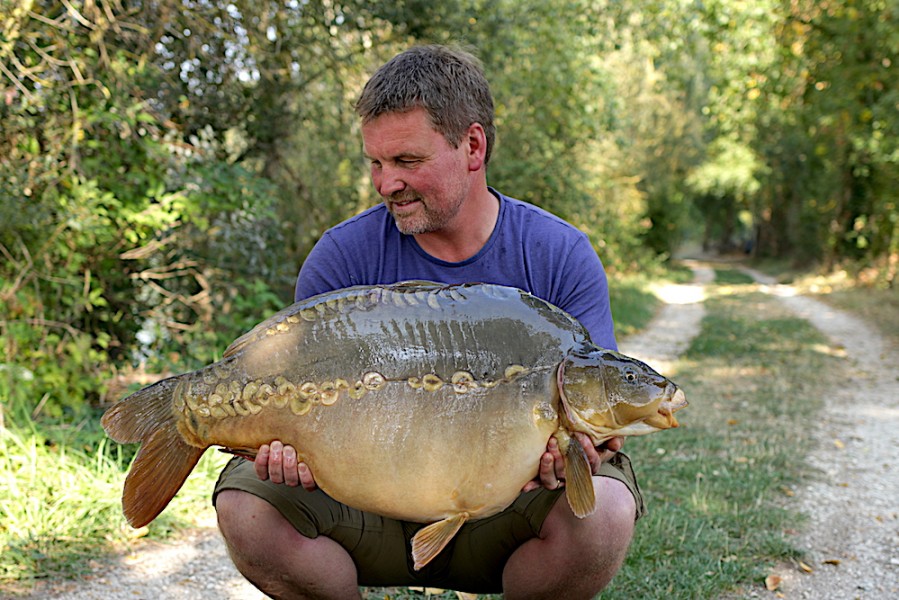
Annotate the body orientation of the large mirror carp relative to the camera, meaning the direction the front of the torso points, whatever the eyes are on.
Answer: to the viewer's right

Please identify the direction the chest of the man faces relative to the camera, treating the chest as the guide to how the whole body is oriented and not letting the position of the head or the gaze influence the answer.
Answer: toward the camera
